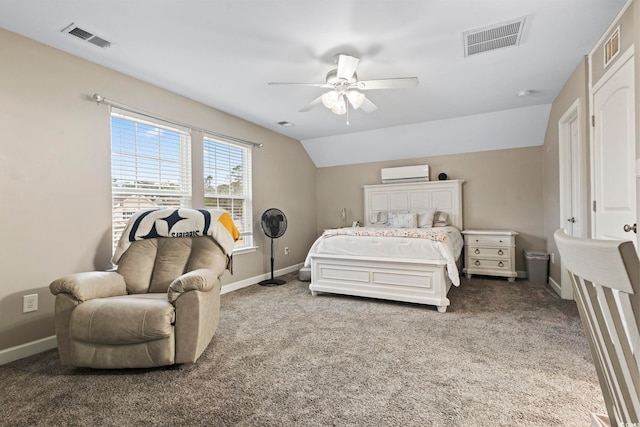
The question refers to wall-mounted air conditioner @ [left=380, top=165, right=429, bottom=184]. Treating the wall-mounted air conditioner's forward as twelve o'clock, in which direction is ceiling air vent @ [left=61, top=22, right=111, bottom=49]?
The ceiling air vent is roughly at 1 o'clock from the wall-mounted air conditioner.

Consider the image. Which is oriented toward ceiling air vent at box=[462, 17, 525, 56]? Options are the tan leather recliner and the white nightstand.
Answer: the white nightstand

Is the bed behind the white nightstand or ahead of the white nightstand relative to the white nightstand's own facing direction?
ahead

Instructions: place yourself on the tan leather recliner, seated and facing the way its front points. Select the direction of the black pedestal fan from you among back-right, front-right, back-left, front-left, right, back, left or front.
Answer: back

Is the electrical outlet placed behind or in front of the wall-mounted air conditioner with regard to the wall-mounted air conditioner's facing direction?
in front

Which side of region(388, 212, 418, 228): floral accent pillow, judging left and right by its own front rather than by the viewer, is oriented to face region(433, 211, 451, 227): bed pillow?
left

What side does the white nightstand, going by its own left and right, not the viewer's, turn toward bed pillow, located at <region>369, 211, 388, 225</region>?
right

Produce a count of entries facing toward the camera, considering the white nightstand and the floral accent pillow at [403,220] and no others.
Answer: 2

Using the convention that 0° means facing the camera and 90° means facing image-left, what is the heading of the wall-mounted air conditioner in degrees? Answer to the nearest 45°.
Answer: approximately 0°

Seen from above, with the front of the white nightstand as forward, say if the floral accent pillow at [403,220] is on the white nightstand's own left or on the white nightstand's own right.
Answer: on the white nightstand's own right
